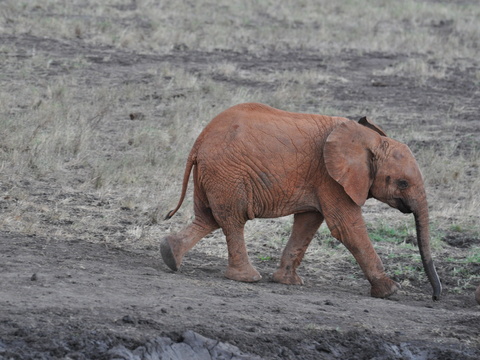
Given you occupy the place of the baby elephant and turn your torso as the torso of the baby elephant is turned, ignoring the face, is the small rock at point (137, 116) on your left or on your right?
on your left

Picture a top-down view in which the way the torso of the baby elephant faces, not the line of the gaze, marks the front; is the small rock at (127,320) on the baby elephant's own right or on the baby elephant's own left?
on the baby elephant's own right

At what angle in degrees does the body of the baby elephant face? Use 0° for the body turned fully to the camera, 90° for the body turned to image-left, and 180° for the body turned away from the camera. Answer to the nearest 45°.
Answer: approximately 270°
